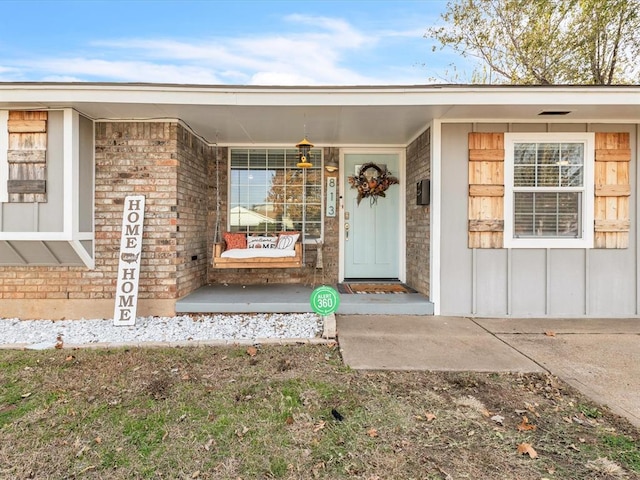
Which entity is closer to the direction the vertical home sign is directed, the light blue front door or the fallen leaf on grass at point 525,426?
the fallen leaf on grass

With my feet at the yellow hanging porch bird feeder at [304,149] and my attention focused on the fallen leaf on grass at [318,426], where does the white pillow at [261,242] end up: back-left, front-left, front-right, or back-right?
back-right
